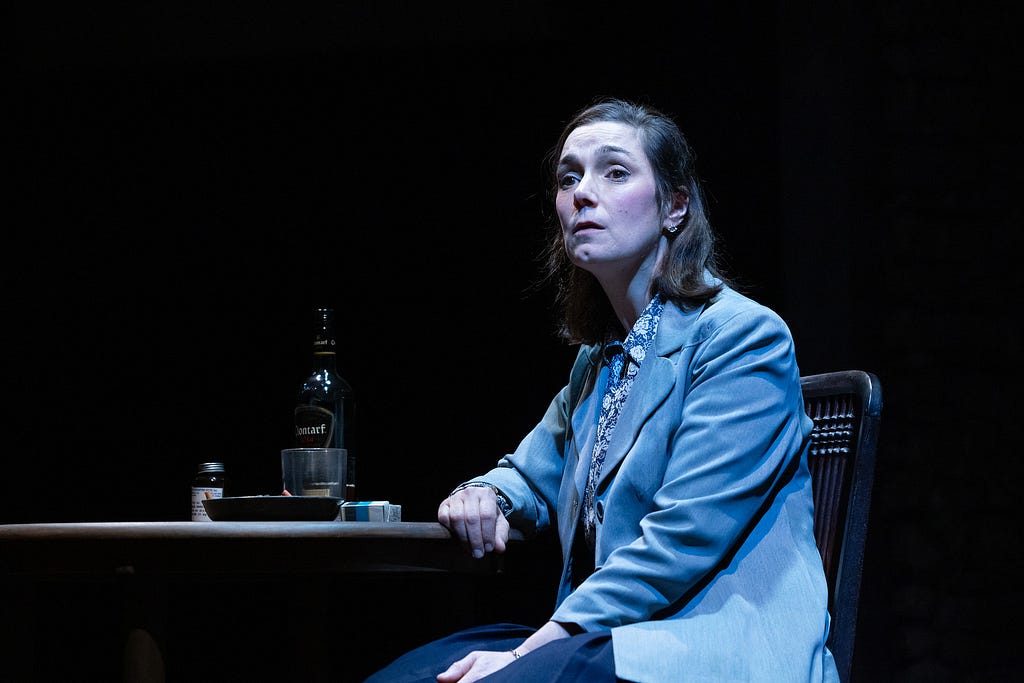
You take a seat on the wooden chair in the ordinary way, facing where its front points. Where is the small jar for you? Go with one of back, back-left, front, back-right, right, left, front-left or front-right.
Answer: front-right

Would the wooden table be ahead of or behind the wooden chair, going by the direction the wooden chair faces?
ahead

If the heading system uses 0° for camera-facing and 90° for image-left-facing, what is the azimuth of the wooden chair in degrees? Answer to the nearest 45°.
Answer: approximately 45°

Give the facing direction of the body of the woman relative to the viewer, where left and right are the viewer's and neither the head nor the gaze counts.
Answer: facing the viewer and to the left of the viewer

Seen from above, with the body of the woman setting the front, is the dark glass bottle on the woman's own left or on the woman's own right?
on the woman's own right

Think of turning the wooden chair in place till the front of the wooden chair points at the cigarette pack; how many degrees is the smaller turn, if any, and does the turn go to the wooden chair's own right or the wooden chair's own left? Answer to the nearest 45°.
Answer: approximately 45° to the wooden chair's own right
